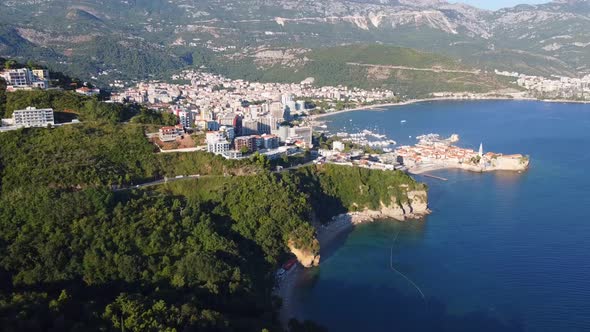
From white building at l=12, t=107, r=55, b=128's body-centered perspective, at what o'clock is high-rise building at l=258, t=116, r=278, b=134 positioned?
The high-rise building is roughly at 8 o'clock from the white building.

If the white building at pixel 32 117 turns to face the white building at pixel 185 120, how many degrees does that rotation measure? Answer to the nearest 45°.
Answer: approximately 135° to its left

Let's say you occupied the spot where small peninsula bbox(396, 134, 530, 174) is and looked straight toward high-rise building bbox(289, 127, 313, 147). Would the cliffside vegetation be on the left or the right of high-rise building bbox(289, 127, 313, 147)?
left

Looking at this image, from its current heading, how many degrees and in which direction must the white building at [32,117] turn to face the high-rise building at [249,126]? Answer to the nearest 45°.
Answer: approximately 135° to its left

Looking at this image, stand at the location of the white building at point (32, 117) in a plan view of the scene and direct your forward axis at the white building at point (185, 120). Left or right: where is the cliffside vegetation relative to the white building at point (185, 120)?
right

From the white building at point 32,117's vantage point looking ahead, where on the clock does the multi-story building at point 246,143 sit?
The multi-story building is roughly at 9 o'clock from the white building.

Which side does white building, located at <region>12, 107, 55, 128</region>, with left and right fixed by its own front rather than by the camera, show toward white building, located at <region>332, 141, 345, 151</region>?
left

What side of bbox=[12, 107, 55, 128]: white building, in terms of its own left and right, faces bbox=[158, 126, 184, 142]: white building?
left

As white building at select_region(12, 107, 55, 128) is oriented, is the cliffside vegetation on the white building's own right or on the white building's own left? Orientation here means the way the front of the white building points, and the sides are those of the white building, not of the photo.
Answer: on the white building's own left

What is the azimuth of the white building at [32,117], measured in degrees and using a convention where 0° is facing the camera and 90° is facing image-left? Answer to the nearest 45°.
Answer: approximately 0°

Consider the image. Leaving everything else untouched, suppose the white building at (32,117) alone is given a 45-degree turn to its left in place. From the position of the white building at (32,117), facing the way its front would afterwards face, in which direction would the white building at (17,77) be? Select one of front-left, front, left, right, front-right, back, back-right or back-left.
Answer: back-left
